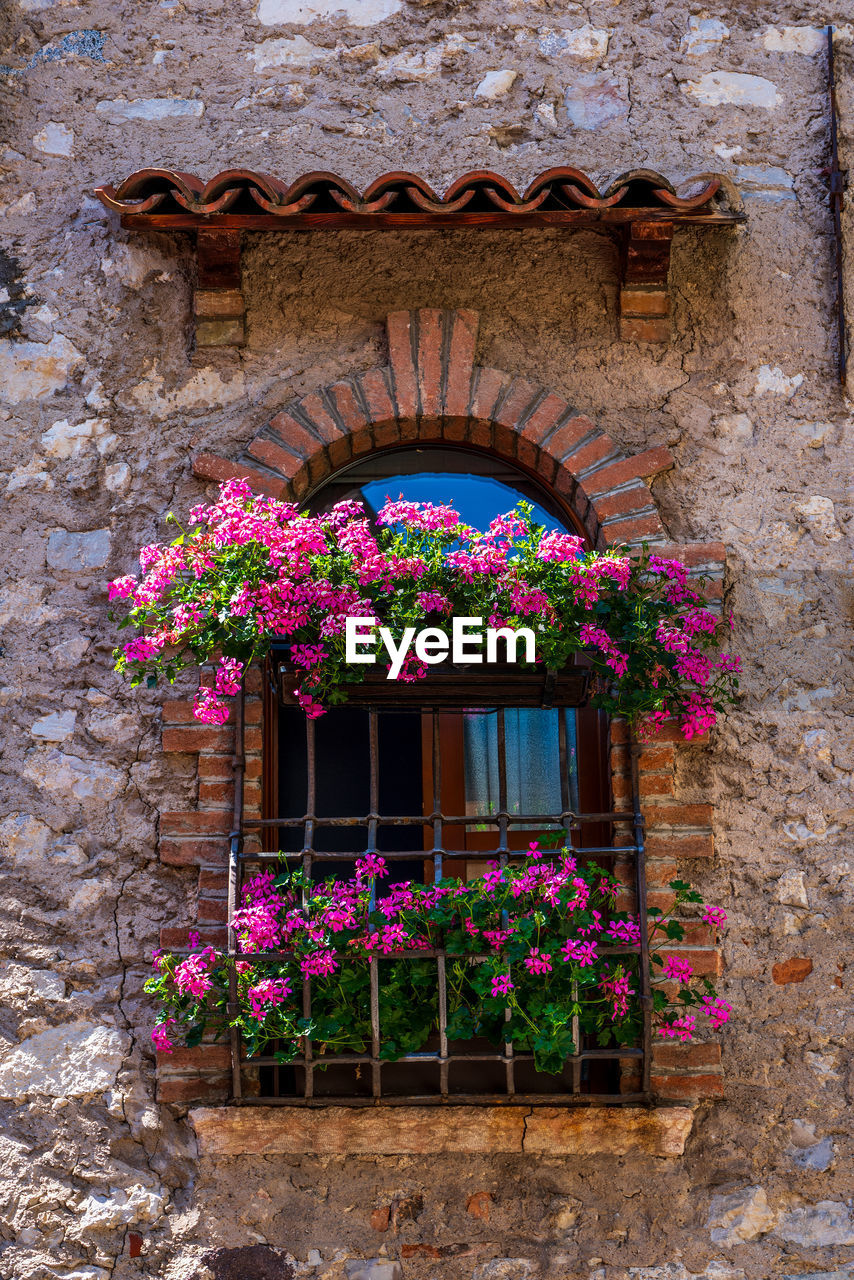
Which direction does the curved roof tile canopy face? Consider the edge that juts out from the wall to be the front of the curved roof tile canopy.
toward the camera
